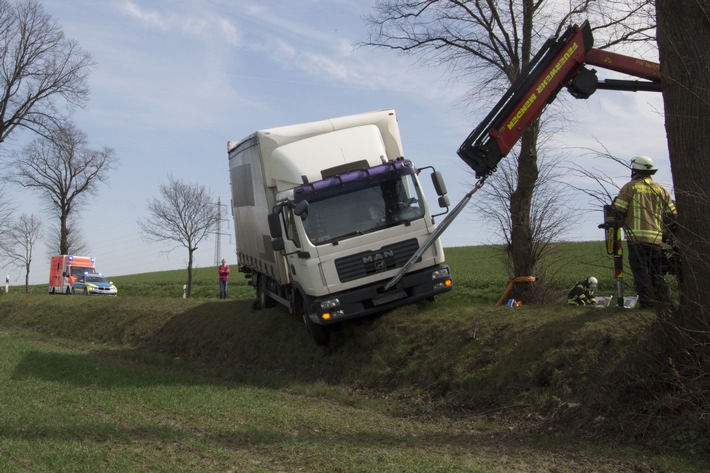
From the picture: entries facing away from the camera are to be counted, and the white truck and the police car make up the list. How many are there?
0

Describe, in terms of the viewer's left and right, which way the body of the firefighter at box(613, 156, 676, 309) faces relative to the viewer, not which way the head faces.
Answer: facing away from the viewer

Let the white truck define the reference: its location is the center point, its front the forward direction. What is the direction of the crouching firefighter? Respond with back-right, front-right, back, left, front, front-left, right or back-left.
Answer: front-left

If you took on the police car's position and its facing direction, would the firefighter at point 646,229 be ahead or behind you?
ahead

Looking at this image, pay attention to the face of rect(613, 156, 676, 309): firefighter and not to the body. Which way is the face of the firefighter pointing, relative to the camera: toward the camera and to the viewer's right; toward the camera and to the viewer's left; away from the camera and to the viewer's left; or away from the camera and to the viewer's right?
away from the camera and to the viewer's left

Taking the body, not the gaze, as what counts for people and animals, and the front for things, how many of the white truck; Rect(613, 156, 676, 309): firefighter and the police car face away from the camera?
1

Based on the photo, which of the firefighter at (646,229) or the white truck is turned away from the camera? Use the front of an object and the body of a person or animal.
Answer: the firefighter

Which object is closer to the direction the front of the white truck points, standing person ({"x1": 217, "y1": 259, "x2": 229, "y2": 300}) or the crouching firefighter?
the crouching firefighter

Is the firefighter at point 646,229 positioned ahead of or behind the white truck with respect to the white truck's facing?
ahead

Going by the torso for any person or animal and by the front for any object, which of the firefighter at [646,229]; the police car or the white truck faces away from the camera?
the firefighter

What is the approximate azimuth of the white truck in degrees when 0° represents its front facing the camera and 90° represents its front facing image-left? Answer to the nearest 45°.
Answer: approximately 315°

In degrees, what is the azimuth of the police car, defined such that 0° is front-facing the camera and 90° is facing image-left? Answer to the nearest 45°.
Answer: approximately 315°

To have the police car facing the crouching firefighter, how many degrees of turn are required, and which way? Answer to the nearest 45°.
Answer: approximately 45° to its right

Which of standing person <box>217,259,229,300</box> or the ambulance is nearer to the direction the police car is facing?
the standing person
